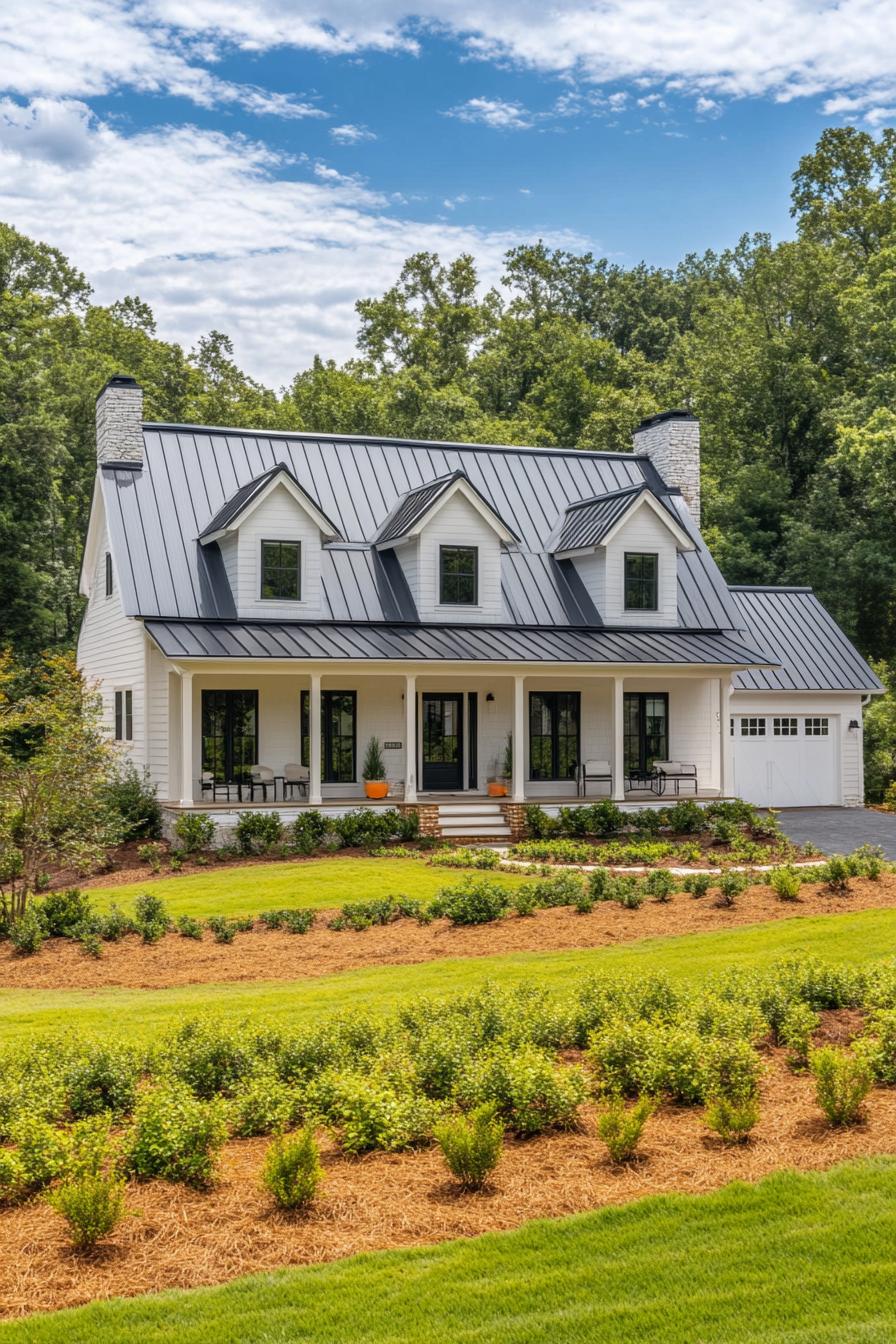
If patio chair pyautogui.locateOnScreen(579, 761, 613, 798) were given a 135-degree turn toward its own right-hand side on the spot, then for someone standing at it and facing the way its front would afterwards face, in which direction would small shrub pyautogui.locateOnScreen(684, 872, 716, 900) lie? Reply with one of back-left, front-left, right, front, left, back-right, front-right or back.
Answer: left

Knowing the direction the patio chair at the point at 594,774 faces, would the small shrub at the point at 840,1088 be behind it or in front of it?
in front

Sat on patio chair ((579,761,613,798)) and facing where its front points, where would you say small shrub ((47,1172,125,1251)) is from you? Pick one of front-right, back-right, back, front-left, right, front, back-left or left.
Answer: front-right

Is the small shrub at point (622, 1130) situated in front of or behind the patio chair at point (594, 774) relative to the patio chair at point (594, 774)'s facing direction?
in front

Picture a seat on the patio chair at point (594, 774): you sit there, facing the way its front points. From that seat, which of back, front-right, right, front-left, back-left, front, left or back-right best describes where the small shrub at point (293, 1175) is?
front-right

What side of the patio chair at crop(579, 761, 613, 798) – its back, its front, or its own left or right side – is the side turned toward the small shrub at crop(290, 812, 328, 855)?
right

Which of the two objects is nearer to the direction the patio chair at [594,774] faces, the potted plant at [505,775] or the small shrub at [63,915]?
the small shrub

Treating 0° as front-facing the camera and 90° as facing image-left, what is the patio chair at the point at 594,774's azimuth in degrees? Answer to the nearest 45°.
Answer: approximately 315°

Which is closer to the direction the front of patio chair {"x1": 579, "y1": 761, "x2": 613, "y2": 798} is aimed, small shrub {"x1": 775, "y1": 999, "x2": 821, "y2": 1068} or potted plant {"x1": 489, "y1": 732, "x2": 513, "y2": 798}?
the small shrub

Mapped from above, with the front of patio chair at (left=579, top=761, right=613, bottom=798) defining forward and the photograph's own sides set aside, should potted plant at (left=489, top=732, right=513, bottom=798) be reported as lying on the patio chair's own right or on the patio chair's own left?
on the patio chair's own right

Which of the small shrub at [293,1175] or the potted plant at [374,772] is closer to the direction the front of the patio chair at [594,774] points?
the small shrub

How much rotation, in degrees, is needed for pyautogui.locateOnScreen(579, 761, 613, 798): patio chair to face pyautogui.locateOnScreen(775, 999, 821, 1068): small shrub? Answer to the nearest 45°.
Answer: approximately 45° to its right

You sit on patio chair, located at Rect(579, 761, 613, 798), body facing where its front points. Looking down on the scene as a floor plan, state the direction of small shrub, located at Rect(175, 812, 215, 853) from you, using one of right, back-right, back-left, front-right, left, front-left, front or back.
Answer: right

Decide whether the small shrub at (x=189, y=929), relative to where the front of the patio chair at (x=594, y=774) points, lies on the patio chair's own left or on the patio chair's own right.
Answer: on the patio chair's own right
